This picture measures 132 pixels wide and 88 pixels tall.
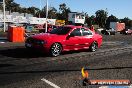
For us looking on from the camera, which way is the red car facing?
facing the viewer and to the left of the viewer
